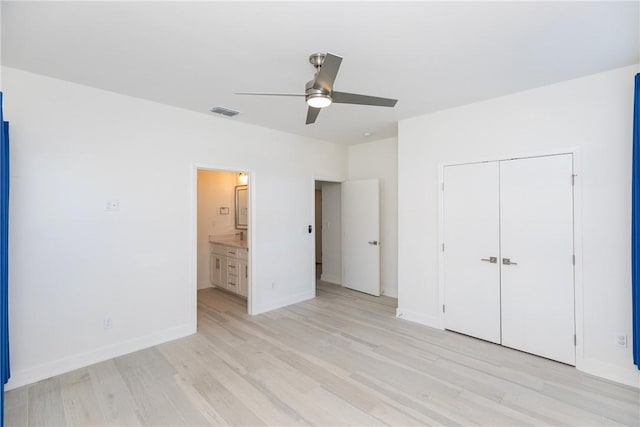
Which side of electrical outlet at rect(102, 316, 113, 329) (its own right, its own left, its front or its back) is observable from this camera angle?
front

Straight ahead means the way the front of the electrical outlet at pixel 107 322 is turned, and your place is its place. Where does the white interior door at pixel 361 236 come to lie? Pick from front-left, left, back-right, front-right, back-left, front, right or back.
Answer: left

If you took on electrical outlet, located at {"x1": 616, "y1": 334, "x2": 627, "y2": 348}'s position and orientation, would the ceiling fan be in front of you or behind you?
in front

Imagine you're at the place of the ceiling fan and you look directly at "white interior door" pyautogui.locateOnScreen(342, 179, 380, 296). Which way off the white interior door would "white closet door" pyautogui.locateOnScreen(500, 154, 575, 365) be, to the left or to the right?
right

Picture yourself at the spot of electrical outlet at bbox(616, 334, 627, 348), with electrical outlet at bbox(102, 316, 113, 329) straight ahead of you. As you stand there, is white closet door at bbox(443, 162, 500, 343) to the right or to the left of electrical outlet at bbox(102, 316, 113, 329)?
right

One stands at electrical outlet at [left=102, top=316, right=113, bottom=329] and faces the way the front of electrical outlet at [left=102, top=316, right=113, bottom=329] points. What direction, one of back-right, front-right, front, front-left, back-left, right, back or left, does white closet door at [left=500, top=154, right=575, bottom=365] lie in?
front-left

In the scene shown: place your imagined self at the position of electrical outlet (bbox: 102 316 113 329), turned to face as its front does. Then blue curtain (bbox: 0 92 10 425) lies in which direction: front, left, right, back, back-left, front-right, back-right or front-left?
front-right

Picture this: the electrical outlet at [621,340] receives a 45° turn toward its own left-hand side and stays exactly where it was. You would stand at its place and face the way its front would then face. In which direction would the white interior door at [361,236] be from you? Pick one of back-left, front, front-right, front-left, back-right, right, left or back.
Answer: back-right

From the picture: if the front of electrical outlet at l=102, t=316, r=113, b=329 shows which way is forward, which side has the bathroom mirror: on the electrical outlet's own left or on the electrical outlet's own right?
on the electrical outlet's own left

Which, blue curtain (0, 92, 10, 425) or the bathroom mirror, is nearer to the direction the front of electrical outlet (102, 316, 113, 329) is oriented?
the blue curtain
